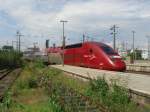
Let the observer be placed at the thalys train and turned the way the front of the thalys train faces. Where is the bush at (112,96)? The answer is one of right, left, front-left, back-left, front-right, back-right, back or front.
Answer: front-right
